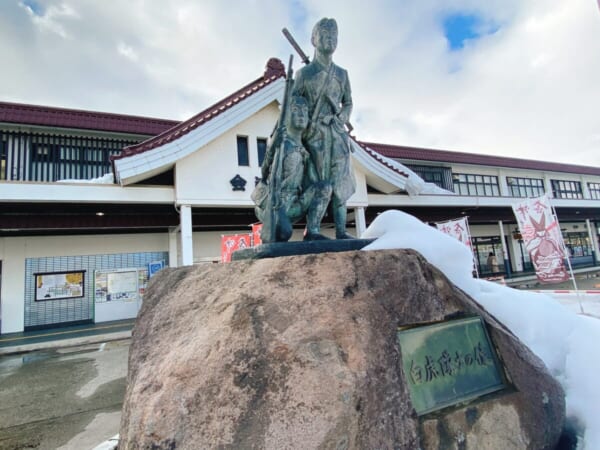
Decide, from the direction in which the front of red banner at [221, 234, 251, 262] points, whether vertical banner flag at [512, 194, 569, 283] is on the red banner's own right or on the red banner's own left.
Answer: on the red banner's own left

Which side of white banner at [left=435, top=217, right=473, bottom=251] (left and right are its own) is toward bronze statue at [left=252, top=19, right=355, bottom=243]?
front

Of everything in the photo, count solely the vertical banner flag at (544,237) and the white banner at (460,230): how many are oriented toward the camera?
2

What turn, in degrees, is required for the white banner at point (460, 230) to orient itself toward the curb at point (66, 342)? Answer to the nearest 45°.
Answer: approximately 45° to its right

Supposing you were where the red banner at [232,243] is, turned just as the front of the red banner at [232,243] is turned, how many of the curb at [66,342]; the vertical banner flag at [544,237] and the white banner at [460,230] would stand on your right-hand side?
1

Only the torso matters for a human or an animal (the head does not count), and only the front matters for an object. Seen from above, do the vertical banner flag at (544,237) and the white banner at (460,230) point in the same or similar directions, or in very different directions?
same or similar directions

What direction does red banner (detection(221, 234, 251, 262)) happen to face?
toward the camera

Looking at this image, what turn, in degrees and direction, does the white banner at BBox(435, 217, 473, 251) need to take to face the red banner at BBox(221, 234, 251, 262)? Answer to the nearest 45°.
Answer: approximately 45° to its right

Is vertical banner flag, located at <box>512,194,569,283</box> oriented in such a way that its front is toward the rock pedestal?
yes

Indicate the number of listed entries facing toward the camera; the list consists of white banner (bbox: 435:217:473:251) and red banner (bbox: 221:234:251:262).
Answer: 2

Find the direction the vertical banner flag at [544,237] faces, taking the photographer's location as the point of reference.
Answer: facing the viewer

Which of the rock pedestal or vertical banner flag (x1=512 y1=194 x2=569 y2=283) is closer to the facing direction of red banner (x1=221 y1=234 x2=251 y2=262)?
the rock pedestal

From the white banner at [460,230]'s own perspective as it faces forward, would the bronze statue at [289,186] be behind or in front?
in front

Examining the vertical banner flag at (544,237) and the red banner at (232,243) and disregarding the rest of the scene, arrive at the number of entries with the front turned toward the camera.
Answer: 2

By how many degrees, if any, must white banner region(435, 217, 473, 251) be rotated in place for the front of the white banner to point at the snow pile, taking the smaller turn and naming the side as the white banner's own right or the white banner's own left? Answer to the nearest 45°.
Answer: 0° — it already faces it

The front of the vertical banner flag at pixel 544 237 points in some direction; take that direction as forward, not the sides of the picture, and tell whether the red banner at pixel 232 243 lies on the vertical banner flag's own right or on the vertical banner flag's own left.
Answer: on the vertical banner flag's own right

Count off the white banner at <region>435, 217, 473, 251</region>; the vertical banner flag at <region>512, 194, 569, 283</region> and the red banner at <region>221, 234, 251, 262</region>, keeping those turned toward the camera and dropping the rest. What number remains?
3
